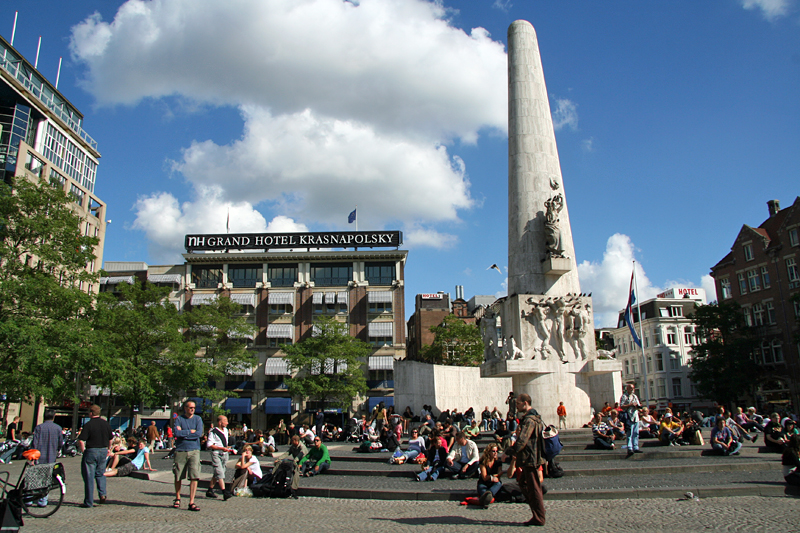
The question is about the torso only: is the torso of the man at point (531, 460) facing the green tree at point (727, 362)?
no

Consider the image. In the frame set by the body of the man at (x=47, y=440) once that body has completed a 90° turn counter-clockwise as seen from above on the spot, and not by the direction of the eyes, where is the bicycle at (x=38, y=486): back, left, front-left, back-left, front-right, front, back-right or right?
left

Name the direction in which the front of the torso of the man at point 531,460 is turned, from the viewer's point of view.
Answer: to the viewer's left

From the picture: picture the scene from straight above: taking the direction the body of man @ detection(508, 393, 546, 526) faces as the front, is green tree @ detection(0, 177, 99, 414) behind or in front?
in front

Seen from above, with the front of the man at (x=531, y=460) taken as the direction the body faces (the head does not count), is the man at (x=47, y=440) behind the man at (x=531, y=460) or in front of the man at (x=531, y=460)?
in front

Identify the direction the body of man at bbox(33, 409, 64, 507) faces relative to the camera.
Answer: away from the camera

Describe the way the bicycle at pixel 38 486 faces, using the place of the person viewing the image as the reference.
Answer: facing to the left of the viewer

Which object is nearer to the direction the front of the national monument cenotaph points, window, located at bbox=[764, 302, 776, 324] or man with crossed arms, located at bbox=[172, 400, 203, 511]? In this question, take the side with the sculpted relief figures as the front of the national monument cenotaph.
the man with crossed arms

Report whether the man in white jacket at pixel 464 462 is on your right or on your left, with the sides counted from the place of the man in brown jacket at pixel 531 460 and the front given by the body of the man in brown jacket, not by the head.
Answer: on your right

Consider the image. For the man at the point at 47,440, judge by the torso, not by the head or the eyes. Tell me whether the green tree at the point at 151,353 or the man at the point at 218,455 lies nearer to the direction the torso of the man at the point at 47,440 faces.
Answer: the green tree

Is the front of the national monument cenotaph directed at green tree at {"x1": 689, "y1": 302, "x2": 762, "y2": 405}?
no

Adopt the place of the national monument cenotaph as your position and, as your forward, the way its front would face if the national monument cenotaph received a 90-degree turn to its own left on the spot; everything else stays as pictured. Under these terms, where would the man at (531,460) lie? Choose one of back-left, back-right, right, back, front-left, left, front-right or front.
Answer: back-right

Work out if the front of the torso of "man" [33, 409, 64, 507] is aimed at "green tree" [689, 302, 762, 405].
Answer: no

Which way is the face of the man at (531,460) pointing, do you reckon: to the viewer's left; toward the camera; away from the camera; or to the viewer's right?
to the viewer's left
